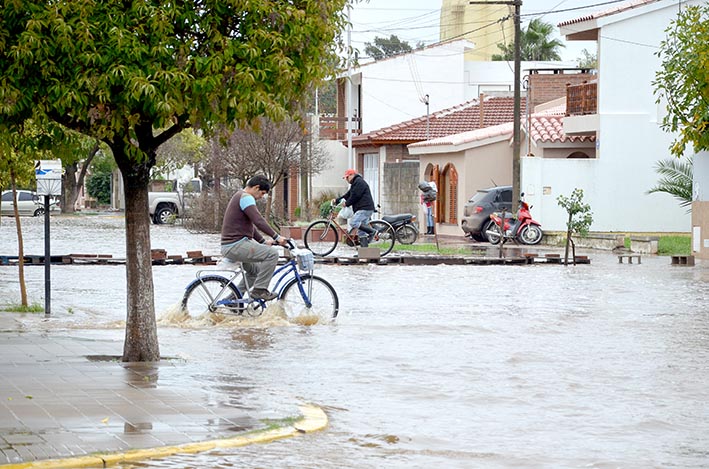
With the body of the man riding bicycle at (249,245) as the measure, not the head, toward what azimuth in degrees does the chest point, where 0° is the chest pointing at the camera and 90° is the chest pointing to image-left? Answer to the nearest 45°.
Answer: approximately 270°

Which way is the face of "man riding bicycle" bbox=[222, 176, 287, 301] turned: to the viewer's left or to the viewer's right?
to the viewer's right

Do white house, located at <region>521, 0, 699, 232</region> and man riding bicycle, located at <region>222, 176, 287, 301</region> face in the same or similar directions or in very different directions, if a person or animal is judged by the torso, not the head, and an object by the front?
very different directions

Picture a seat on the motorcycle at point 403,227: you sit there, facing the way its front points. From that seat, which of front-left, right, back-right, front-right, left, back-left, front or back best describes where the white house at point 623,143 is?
back-right

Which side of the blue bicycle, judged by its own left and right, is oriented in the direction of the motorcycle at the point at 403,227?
left

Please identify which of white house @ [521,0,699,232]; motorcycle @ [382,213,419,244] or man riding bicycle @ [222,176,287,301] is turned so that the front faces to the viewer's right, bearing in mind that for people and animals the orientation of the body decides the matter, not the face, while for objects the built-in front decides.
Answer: the man riding bicycle

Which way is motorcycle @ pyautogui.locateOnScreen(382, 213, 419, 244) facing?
to the viewer's left

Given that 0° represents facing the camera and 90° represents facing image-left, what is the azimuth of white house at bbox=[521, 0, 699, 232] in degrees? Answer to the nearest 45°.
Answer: approximately 90°

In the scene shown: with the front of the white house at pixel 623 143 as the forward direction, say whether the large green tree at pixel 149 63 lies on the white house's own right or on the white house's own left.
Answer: on the white house's own left

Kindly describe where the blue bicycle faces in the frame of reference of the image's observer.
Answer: facing to the right of the viewer
